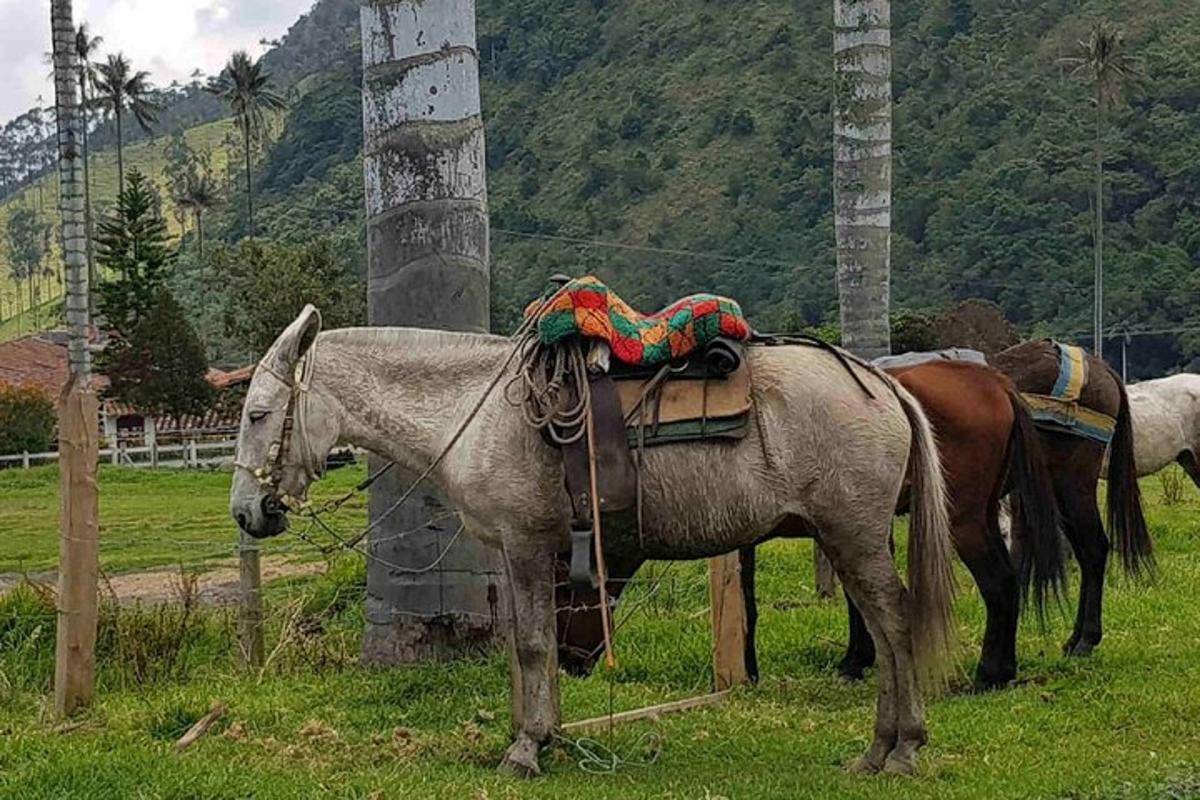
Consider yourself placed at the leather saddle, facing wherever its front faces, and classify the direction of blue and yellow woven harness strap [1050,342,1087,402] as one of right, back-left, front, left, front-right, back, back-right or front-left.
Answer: back-right

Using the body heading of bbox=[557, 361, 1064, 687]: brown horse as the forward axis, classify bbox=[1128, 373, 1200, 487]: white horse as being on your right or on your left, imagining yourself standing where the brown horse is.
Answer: on your right

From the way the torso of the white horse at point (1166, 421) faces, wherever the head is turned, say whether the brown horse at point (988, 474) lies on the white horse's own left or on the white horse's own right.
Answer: on the white horse's own left

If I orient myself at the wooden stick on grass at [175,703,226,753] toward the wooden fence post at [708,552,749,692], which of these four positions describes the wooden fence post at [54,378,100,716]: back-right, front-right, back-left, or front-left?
back-left

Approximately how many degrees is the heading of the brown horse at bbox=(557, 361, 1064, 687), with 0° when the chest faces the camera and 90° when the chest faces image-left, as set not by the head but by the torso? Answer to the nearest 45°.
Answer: approximately 90°

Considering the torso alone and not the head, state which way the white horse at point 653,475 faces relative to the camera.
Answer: to the viewer's left

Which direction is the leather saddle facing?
to the viewer's left

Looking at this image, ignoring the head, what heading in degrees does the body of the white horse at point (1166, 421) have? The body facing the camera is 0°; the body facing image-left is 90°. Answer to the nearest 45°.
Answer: approximately 90°

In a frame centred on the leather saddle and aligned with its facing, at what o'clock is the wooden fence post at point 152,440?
The wooden fence post is roughly at 2 o'clock from the leather saddle.

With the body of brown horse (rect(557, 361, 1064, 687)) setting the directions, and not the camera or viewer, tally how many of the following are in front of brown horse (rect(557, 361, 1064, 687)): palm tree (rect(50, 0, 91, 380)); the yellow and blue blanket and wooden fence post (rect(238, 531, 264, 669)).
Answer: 2

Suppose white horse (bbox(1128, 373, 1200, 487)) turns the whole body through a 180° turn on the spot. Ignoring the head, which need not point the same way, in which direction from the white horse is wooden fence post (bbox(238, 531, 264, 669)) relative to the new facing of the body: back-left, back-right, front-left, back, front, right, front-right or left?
back-right

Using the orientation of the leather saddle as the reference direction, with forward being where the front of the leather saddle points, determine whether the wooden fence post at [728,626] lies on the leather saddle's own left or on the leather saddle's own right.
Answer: on the leather saddle's own right
